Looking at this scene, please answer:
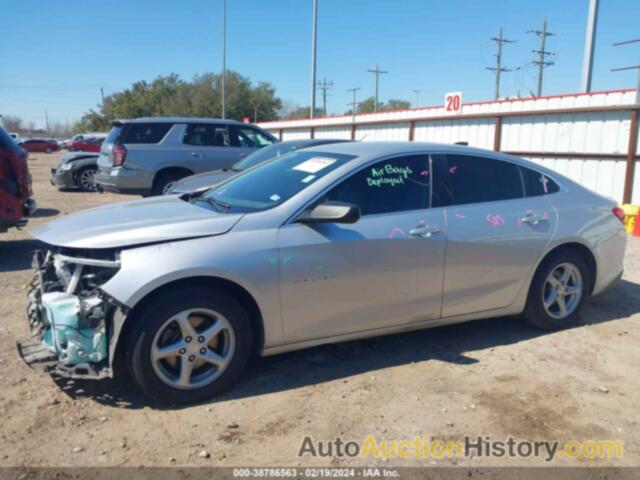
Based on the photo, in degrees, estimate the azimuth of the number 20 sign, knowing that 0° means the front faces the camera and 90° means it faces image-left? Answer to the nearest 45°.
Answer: approximately 0°

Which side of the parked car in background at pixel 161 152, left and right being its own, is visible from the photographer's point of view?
right

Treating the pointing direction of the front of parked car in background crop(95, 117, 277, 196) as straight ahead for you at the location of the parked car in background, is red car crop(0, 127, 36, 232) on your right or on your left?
on your right

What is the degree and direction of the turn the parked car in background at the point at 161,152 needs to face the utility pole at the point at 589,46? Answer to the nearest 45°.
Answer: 0° — it already faces it

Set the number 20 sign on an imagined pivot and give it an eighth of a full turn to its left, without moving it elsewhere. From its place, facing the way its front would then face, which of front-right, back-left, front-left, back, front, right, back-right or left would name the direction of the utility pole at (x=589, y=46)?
front-left

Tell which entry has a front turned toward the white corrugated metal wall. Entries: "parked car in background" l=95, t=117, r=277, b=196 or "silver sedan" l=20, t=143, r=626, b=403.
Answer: the parked car in background

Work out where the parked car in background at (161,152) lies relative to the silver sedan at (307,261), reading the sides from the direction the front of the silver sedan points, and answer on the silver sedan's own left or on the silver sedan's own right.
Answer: on the silver sedan's own right

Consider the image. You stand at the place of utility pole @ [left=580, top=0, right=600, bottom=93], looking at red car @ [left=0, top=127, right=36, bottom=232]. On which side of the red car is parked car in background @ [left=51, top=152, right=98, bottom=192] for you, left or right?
right

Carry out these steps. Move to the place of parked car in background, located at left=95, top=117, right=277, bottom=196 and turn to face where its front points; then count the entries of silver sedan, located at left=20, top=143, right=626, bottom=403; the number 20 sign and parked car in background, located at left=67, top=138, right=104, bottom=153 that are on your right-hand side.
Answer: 1

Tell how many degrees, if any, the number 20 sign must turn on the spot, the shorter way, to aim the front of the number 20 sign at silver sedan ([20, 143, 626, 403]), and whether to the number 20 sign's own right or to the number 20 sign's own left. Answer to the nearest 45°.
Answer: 0° — it already faces it
